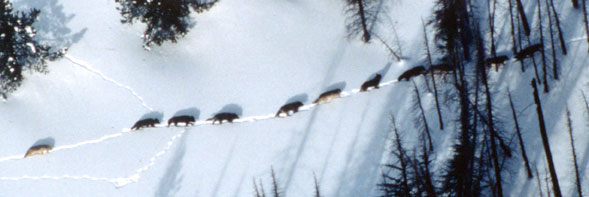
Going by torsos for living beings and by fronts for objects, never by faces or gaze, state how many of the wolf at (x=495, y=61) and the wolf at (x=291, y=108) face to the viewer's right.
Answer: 2

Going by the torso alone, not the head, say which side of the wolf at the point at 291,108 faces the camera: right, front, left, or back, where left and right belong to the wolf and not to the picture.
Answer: right

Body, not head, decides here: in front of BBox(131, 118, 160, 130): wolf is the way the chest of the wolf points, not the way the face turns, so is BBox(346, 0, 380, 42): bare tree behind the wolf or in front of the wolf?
in front

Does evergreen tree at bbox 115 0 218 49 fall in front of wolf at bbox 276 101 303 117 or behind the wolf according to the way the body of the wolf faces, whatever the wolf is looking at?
behind

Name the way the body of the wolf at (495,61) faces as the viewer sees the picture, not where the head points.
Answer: to the viewer's right

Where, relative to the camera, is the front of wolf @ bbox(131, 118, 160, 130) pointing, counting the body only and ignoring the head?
to the viewer's right

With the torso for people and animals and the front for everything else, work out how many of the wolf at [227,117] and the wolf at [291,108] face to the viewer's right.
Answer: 2

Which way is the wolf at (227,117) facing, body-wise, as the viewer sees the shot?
to the viewer's right

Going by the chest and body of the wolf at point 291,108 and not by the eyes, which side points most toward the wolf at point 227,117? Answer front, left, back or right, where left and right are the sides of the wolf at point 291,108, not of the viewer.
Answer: back

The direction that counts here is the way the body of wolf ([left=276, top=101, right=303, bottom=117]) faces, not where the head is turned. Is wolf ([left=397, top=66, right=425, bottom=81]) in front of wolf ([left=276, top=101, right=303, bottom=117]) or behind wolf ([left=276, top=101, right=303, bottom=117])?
in front

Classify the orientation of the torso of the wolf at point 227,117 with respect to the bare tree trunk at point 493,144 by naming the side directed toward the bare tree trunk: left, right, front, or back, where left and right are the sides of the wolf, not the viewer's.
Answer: front
